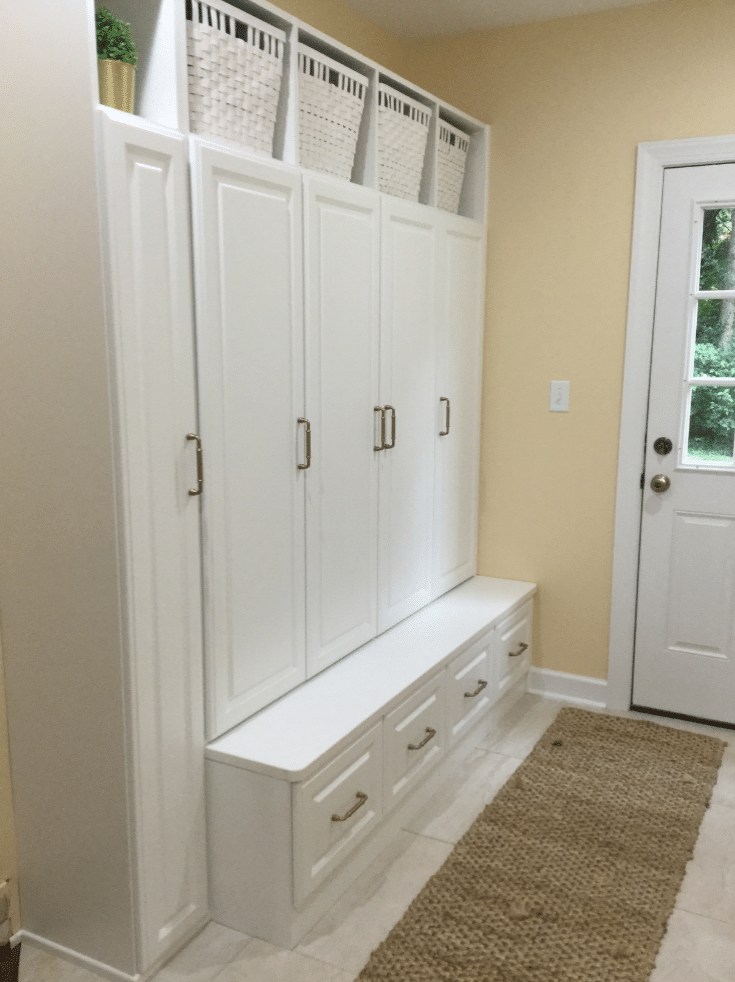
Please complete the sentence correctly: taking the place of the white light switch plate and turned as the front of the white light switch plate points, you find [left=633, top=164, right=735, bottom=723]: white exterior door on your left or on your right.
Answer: on your left

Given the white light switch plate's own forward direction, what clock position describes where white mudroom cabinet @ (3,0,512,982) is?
The white mudroom cabinet is roughly at 1 o'clock from the white light switch plate.

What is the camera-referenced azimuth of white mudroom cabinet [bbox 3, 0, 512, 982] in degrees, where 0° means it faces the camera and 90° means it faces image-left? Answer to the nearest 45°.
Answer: approximately 315°
